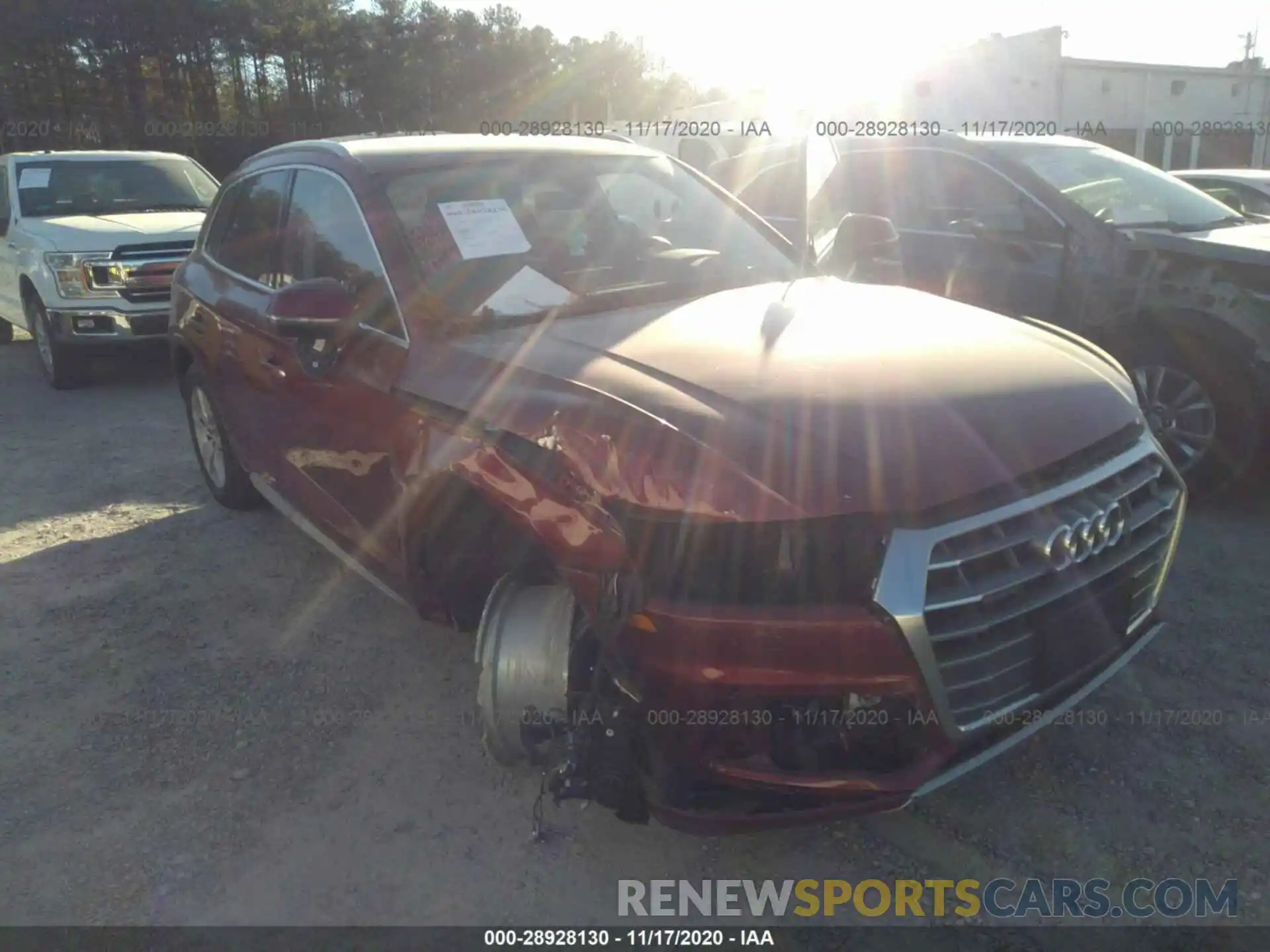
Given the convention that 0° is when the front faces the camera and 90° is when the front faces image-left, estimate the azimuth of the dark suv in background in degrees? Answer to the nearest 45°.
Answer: approximately 315°

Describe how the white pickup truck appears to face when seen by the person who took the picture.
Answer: facing the viewer and to the right of the viewer

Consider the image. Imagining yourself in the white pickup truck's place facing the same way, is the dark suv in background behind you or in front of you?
in front

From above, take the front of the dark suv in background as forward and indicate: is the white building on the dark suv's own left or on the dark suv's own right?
on the dark suv's own left

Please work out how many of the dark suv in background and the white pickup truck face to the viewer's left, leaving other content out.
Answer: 0
